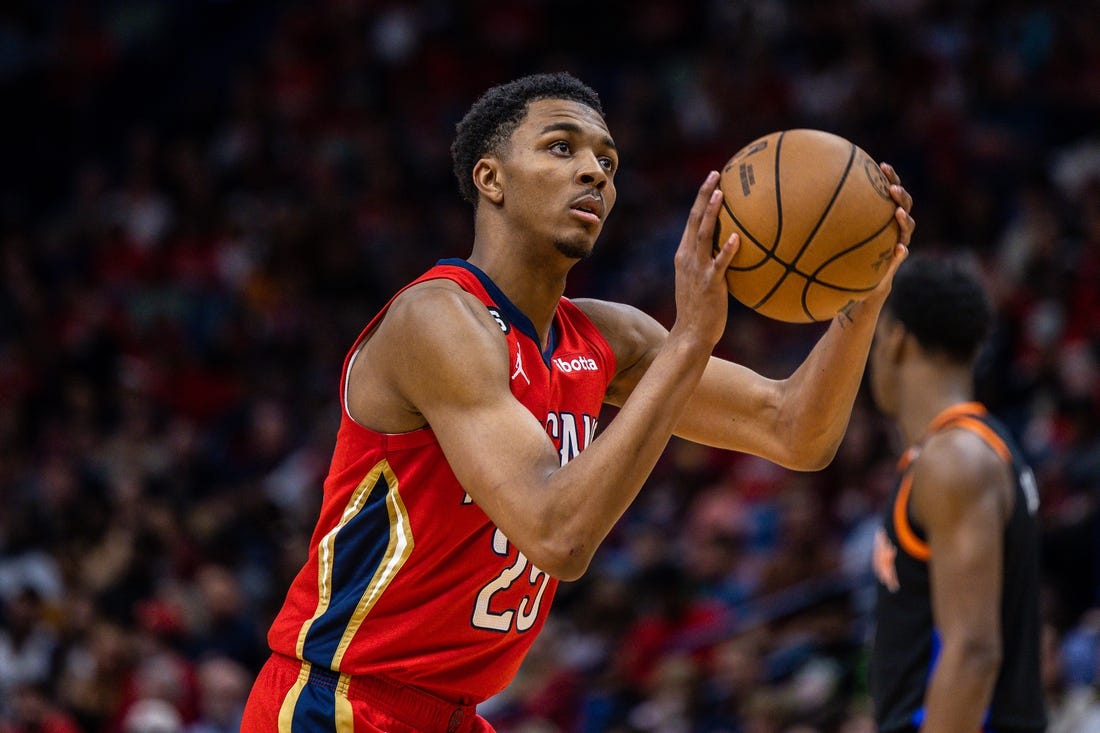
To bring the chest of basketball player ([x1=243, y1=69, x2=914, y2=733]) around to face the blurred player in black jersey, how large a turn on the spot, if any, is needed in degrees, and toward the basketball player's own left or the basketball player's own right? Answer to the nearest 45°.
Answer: approximately 45° to the basketball player's own left

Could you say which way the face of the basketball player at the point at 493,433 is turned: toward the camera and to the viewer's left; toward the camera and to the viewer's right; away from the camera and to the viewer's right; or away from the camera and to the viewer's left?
toward the camera and to the viewer's right

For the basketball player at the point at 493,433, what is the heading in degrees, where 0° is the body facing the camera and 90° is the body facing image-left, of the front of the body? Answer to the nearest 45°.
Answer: approximately 315°

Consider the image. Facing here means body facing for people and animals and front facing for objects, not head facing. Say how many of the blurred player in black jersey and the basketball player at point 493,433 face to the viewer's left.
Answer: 1

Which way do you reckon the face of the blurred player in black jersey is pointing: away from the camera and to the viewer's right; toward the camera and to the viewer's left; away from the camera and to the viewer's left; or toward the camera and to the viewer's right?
away from the camera and to the viewer's left

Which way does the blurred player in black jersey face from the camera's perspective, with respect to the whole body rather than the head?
to the viewer's left

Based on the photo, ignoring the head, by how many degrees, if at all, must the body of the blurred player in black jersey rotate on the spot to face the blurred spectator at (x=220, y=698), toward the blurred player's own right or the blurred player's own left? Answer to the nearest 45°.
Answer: approximately 45° to the blurred player's own right

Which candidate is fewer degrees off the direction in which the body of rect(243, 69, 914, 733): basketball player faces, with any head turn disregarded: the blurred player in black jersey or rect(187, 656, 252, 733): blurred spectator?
the blurred player in black jersey
